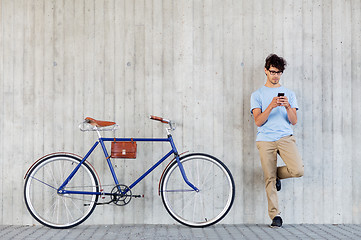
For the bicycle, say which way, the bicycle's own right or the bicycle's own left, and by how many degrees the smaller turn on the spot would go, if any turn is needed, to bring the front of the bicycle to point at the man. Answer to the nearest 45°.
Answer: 0° — it already faces them

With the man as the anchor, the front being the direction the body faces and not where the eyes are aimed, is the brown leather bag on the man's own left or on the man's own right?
on the man's own right

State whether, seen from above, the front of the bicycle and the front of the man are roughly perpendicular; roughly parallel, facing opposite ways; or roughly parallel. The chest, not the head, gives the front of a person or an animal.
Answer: roughly perpendicular

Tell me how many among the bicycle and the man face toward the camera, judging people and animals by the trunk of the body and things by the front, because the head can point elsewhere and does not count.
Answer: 1

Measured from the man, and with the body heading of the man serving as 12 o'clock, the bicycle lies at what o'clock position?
The bicycle is roughly at 3 o'clock from the man.

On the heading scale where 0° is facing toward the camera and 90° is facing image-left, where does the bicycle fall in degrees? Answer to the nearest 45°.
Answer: approximately 270°

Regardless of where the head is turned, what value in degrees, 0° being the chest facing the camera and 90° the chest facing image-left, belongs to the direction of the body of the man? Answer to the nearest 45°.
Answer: approximately 0°
